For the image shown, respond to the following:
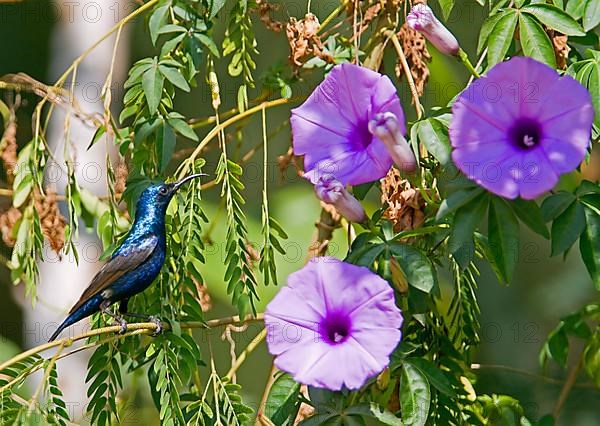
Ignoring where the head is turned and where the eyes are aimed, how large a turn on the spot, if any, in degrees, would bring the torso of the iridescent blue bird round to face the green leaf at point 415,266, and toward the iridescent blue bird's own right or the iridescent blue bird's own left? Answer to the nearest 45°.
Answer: approximately 45° to the iridescent blue bird's own right

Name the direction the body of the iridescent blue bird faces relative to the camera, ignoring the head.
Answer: to the viewer's right

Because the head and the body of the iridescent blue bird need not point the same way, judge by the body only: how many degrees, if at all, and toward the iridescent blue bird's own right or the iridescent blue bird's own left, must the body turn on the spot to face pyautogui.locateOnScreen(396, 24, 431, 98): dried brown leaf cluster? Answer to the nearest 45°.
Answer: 0° — it already faces it
